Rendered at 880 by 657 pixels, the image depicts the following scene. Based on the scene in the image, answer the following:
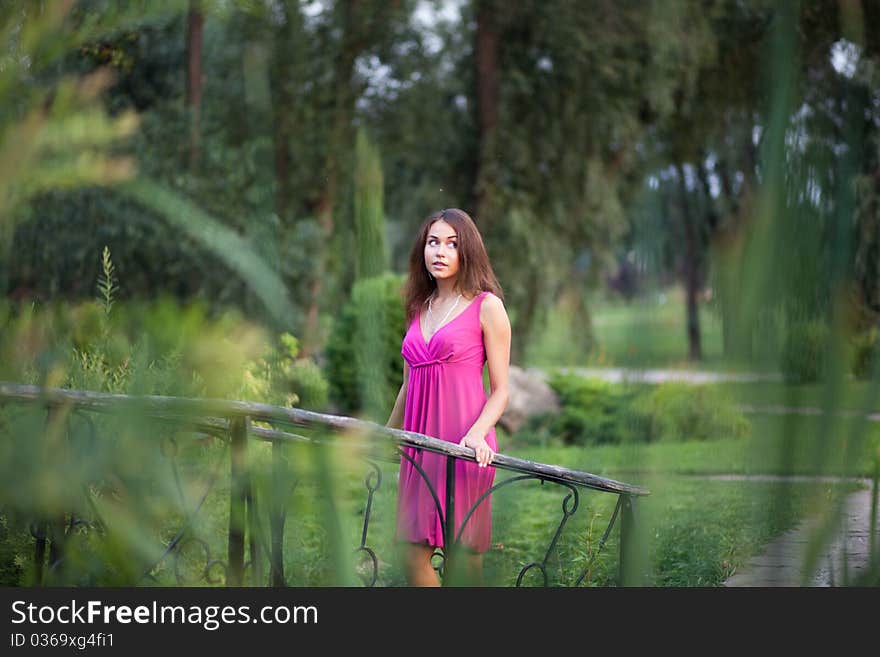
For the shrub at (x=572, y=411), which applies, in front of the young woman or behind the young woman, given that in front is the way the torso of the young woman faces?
behind

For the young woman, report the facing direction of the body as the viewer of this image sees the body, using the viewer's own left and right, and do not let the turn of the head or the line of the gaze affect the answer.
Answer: facing the viewer and to the left of the viewer

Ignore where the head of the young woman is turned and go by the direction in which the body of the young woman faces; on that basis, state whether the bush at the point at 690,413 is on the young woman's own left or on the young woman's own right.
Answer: on the young woman's own left

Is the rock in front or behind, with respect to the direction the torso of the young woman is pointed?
behind

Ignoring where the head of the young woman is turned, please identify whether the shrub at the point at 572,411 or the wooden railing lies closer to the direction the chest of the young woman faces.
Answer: the wooden railing
